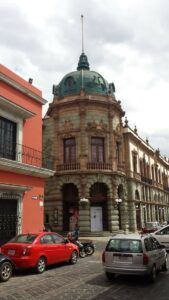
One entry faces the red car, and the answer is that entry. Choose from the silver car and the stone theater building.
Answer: the stone theater building

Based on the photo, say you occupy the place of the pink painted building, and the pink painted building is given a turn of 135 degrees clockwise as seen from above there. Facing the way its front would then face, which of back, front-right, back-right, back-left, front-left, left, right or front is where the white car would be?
back

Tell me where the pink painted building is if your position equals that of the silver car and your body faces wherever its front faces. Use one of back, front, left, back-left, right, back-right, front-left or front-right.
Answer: left

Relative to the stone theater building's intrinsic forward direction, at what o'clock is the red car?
The red car is roughly at 12 o'clock from the stone theater building.

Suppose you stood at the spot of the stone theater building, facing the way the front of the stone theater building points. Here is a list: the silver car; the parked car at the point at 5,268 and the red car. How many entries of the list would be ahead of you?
3

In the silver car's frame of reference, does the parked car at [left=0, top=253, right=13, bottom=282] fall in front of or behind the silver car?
behind

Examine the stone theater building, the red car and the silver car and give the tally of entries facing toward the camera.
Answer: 1

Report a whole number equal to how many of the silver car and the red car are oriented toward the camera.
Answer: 0

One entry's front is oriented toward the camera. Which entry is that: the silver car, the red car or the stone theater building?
the stone theater building

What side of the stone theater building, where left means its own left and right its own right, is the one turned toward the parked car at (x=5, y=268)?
front

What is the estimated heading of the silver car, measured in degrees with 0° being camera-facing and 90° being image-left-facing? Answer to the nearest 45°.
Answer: approximately 225°

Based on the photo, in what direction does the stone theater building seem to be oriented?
toward the camera
